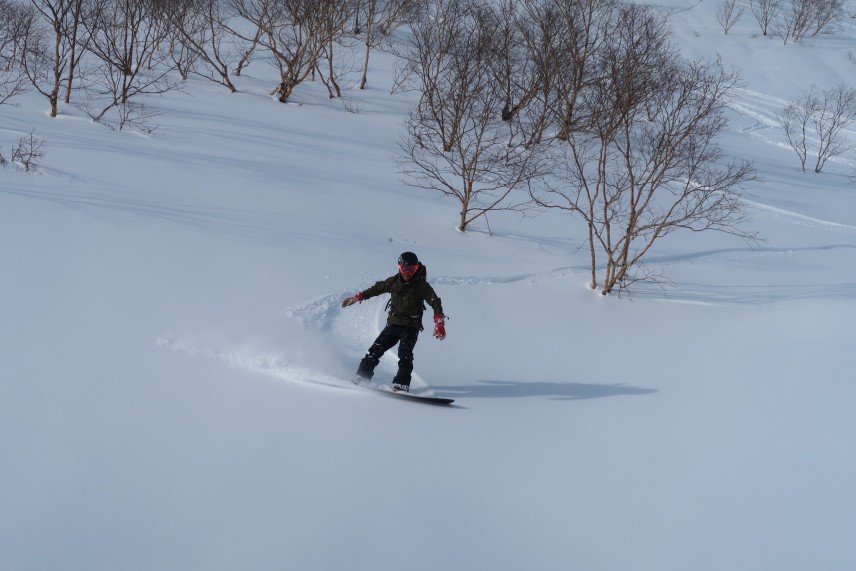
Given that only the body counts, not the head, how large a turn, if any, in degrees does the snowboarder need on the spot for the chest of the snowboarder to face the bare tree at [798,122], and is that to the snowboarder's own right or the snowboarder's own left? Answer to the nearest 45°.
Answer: approximately 135° to the snowboarder's own left

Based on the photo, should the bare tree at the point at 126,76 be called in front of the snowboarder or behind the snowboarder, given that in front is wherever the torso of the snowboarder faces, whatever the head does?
behind

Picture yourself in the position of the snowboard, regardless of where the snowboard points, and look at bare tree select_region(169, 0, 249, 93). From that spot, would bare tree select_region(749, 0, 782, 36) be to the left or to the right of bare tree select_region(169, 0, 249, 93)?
right

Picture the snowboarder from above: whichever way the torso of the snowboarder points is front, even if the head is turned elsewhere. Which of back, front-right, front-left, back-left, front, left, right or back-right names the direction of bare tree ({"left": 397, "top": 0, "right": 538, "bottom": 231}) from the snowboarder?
back

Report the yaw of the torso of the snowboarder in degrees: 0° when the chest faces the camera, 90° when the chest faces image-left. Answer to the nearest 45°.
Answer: approximately 0°

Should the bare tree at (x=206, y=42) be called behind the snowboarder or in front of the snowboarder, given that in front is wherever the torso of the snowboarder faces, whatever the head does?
behind

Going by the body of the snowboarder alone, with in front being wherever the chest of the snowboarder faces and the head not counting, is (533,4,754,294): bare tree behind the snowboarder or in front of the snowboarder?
behind

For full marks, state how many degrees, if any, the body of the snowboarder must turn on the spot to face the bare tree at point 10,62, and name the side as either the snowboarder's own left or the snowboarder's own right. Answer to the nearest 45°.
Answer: approximately 135° to the snowboarder's own right
